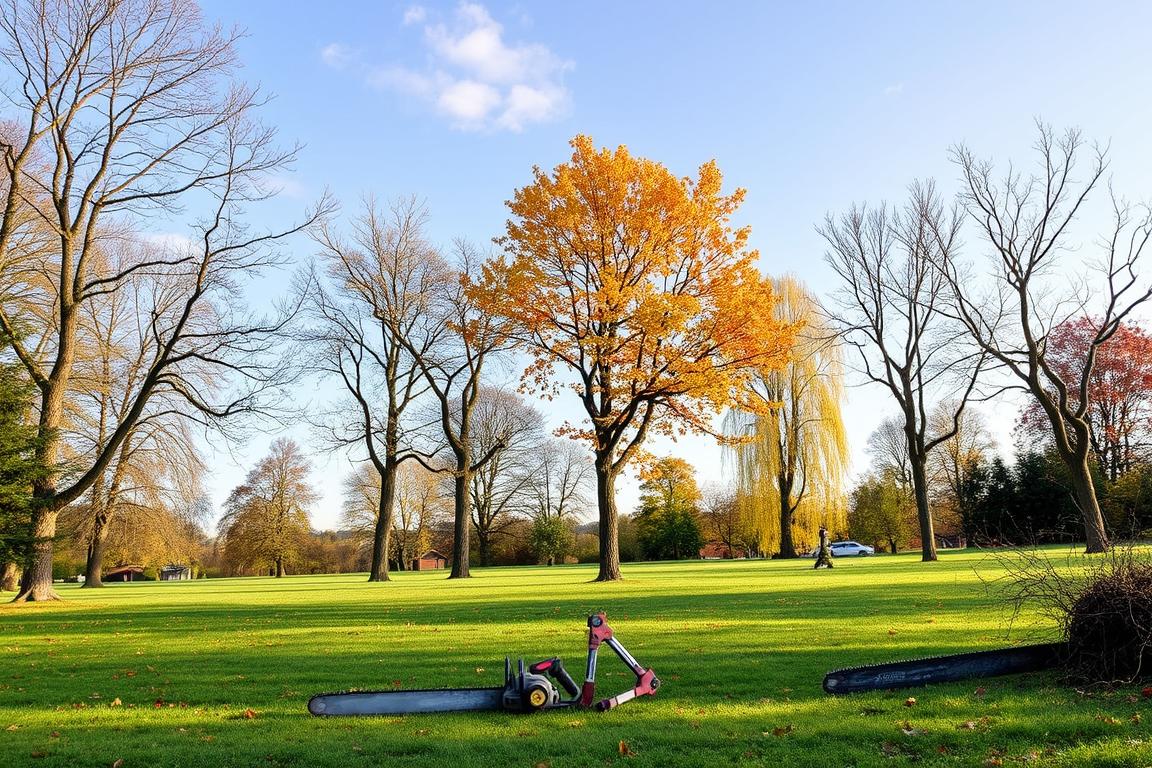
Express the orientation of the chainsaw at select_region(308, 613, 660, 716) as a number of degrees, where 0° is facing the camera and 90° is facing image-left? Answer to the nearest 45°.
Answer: approximately 90°

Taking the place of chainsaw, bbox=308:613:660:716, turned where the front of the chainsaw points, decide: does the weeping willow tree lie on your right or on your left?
on your right

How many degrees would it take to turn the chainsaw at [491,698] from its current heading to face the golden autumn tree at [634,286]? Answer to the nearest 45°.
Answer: approximately 90° to its right

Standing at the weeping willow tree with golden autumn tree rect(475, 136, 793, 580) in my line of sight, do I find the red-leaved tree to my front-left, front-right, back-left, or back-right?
back-left

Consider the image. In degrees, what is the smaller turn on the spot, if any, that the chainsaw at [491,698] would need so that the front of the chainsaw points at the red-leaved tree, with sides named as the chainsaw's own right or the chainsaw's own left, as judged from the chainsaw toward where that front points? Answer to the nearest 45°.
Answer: approximately 135° to the chainsaw's own right

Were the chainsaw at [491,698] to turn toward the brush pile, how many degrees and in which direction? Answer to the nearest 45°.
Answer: approximately 180°
